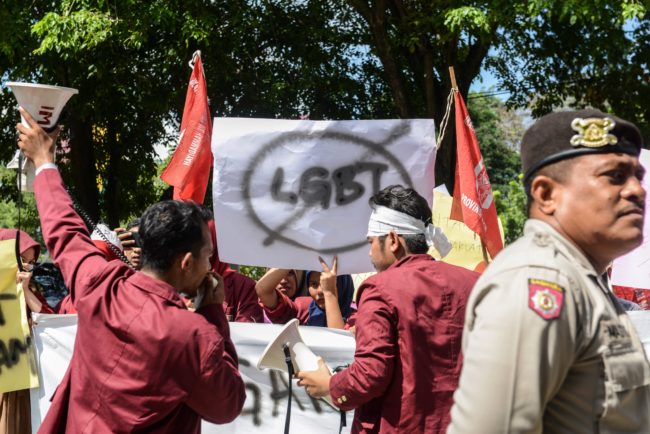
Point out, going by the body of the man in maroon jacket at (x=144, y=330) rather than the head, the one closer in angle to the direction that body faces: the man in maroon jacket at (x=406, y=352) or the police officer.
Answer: the man in maroon jacket

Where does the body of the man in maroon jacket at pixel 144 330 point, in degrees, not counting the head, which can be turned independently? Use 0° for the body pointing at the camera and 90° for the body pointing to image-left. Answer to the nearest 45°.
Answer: approximately 225°

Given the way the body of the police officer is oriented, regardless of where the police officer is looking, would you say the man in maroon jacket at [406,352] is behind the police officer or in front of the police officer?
behind

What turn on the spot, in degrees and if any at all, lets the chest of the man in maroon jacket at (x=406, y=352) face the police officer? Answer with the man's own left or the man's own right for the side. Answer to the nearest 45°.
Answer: approximately 135° to the man's own left

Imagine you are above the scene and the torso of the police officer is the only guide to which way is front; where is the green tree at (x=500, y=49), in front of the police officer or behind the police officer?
behind

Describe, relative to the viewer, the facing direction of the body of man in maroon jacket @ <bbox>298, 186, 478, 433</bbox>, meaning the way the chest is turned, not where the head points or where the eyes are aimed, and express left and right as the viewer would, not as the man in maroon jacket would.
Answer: facing away from the viewer and to the left of the viewer
